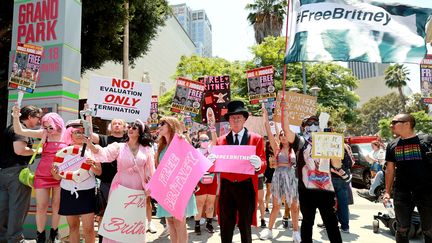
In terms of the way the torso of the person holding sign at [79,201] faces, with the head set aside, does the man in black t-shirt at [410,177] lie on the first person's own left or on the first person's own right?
on the first person's own left

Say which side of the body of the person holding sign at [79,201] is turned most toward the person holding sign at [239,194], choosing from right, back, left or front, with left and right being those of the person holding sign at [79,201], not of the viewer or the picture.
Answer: left

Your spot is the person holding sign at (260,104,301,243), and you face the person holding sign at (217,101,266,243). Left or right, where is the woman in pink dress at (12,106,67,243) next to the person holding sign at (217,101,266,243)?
right

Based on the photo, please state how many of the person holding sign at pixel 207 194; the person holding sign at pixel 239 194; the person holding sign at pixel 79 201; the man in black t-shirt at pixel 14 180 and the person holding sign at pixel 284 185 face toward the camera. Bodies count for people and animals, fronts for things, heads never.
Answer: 4

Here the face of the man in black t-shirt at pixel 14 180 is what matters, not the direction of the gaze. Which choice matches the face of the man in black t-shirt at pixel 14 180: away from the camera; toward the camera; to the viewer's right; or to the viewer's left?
to the viewer's right

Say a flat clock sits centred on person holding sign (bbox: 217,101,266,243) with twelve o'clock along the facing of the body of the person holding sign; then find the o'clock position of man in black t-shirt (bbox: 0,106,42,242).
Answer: The man in black t-shirt is roughly at 3 o'clock from the person holding sign.

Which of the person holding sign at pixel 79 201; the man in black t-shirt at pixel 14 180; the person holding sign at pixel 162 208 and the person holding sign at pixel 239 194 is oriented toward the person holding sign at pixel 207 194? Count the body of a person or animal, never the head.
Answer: the man in black t-shirt

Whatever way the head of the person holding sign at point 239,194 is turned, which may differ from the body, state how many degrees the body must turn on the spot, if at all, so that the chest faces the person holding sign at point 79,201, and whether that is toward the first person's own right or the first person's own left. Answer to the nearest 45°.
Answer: approximately 90° to the first person's own right

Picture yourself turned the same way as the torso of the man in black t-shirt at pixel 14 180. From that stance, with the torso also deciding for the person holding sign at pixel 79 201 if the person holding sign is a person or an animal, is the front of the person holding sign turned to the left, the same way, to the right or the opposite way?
to the right

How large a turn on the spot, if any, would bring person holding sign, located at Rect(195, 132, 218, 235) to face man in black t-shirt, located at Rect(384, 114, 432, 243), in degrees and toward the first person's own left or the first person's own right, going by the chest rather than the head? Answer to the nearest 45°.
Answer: approximately 45° to the first person's own left

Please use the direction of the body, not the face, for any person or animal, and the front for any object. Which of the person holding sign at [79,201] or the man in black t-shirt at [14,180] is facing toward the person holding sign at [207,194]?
the man in black t-shirt
